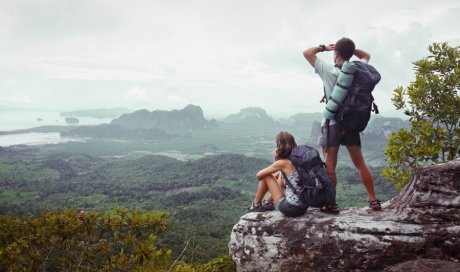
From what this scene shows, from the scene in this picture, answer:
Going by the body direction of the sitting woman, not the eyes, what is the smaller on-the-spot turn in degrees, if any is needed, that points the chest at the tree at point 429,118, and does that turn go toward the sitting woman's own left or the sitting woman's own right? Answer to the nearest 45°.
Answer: approximately 135° to the sitting woman's own right

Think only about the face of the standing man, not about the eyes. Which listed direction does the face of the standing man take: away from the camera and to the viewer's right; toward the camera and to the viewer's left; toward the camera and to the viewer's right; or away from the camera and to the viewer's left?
away from the camera and to the viewer's left

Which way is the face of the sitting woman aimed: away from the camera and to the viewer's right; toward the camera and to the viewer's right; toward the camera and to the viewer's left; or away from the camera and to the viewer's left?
away from the camera and to the viewer's left

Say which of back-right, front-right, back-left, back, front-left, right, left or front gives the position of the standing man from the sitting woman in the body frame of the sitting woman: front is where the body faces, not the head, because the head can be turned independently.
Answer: back

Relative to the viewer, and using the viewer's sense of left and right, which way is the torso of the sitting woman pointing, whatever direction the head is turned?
facing to the left of the viewer
